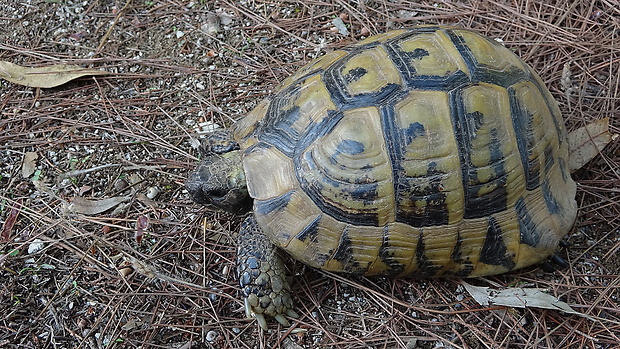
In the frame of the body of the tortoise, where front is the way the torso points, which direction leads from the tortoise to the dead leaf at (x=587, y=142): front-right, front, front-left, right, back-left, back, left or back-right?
back-right

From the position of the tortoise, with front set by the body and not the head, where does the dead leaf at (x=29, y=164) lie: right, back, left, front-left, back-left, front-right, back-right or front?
front

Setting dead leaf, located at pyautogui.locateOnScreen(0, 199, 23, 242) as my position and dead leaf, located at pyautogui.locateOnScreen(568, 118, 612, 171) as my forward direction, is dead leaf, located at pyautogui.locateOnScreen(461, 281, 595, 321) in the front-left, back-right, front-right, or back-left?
front-right

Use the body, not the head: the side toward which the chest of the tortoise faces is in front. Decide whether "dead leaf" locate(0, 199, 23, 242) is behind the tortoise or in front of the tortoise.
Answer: in front

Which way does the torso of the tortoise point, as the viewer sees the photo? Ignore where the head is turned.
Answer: to the viewer's left

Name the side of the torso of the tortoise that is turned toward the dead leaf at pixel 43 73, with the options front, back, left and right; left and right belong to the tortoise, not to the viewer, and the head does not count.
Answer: front

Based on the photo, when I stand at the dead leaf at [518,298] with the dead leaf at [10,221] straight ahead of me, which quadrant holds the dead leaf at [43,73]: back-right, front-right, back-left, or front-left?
front-right

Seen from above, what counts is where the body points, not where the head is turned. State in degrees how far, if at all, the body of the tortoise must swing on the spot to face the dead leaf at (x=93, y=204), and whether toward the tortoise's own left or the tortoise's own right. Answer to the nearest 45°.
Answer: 0° — it already faces it
